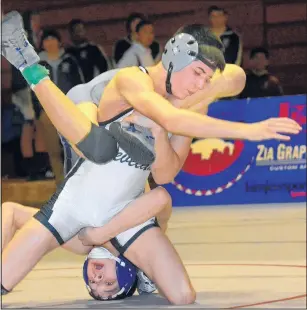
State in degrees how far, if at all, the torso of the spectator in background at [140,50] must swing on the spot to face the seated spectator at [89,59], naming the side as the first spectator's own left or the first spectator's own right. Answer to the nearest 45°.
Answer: approximately 90° to the first spectator's own right

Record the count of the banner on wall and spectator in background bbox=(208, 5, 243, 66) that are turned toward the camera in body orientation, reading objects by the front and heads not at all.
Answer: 2

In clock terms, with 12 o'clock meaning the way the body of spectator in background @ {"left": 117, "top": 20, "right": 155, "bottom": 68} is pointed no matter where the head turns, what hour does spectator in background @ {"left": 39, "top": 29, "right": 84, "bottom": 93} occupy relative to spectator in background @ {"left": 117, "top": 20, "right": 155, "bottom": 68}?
spectator in background @ {"left": 39, "top": 29, "right": 84, "bottom": 93} is roughly at 2 o'clock from spectator in background @ {"left": 117, "top": 20, "right": 155, "bottom": 68}.

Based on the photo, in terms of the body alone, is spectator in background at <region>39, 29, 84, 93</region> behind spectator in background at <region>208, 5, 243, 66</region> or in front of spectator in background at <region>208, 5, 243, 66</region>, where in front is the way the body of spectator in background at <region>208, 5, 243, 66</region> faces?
in front

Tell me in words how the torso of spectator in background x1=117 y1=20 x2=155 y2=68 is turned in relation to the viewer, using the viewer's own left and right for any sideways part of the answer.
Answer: facing the viewer and to the right of the viewer

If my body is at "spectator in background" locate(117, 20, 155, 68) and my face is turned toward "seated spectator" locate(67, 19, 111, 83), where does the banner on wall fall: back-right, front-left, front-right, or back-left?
back-left

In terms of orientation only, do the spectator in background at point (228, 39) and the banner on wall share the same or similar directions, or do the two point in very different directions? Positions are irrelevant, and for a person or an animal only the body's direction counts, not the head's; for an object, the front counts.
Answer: same or similar directions

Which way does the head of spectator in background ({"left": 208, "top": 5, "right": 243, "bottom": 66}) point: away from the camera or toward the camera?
toward the camera

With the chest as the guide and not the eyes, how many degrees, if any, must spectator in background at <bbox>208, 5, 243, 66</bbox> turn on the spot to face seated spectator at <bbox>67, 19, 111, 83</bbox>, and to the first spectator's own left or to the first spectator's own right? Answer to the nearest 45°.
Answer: approximately 45° to the first spectator's own right

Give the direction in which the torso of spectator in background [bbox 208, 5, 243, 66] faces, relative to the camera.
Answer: toward the camera
